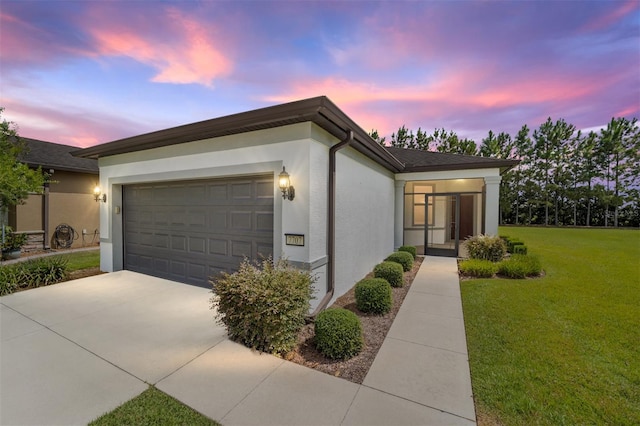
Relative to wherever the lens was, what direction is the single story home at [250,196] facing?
facing the viewer and to the left of the viewer

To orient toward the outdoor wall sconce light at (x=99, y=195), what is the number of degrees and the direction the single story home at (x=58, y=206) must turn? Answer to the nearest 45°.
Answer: approximately 90° to its left

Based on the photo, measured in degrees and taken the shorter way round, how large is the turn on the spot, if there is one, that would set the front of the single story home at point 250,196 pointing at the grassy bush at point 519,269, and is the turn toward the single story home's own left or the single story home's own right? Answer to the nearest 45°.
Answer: approximately 135° to the single story home's own left

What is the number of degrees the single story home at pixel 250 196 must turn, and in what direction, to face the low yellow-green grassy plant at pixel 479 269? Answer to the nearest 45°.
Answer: approximately 135° to its left

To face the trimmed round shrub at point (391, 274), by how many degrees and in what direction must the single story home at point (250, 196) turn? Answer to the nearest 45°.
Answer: approximately 135° to its left

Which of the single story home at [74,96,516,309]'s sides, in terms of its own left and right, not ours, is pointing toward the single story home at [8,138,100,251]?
right
